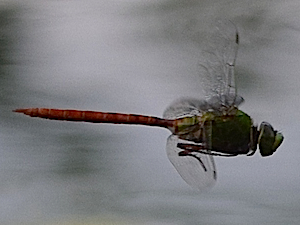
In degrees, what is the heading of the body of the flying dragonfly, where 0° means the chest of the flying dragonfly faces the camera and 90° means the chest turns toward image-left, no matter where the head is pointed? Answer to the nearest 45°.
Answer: approximately 270°
